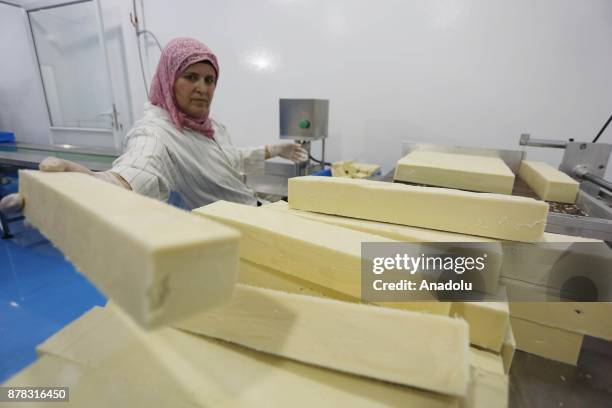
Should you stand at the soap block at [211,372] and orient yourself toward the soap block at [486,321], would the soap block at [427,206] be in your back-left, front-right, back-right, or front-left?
front-left

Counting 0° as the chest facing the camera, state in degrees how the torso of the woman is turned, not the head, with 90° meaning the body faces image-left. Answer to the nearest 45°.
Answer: approximately 315°

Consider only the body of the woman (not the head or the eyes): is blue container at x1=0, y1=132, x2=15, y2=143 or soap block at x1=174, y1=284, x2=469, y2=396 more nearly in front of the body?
the soap block

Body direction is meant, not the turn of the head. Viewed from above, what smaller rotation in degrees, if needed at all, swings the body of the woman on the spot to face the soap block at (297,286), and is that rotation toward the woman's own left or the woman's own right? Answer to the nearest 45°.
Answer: approximately 45° to the woman's own right

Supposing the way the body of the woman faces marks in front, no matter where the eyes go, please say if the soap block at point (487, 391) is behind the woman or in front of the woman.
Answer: in front

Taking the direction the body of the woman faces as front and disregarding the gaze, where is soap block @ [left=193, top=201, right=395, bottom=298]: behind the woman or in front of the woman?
in front

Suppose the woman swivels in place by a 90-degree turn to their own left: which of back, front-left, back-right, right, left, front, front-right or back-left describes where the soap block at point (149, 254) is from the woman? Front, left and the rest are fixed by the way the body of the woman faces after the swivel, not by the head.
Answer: back-right

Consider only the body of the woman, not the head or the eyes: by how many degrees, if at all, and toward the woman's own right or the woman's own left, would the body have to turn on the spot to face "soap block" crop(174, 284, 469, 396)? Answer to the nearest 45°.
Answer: approximately 45° to the woman's own right

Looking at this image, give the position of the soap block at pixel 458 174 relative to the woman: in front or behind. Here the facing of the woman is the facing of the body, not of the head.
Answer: in front

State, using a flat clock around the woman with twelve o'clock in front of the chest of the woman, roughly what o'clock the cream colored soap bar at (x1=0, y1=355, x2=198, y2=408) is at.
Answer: The cream colored soap bar is roughly at 2 o'clock from the woman.
